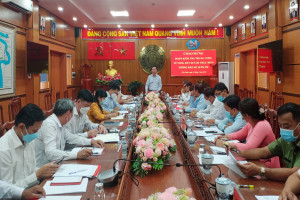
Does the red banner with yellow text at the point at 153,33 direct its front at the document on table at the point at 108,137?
yes

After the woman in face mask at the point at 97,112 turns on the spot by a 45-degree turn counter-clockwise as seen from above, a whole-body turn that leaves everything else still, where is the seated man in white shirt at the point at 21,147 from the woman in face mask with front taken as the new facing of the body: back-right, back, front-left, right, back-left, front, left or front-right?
back-right

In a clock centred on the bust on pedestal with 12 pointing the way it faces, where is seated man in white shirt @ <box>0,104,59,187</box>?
The seated man in white shirt is roughly at 12 o'clock from the bust on pedestal.

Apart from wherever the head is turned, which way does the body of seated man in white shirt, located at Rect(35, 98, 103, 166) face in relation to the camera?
to the viewer's right

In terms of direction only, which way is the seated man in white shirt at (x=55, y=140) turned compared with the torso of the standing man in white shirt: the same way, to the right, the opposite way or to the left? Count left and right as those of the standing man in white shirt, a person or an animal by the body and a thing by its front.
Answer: to the left

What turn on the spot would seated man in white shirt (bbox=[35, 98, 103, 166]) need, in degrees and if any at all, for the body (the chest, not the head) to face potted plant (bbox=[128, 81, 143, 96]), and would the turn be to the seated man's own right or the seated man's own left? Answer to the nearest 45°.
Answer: approximately 90° to the seated man's own left

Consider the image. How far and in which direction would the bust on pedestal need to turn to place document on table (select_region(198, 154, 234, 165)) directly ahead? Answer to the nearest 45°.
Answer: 0° — it already faces it
